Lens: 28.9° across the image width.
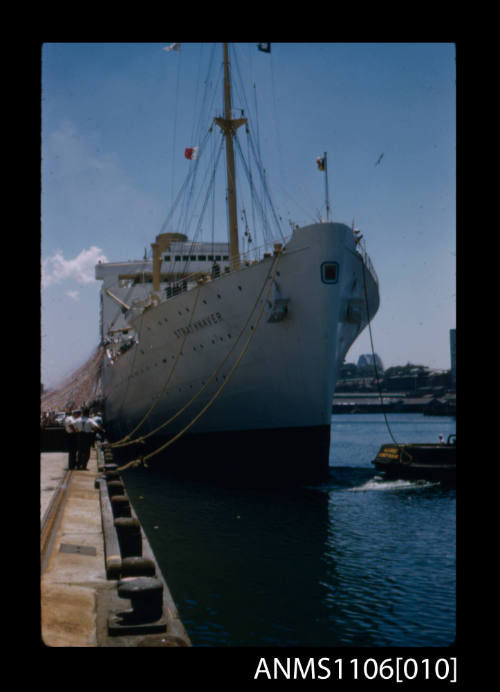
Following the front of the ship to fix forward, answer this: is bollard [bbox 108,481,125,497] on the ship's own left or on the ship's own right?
on the ship's own right

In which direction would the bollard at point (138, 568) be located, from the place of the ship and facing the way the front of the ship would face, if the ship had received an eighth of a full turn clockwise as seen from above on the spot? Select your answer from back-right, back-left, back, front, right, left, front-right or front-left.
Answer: front

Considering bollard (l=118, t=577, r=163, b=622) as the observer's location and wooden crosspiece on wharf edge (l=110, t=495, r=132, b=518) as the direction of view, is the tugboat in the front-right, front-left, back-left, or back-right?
front-right

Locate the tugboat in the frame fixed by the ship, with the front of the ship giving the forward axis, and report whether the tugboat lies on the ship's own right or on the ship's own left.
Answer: on the ship's own left

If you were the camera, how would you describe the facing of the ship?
facing the viewer and to the right of the viewer

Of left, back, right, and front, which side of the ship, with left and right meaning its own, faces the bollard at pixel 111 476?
right

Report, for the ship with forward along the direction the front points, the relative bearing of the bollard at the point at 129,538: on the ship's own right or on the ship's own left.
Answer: on the ship's own right

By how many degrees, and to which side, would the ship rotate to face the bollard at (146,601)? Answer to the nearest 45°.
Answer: approximately 45° to its right
